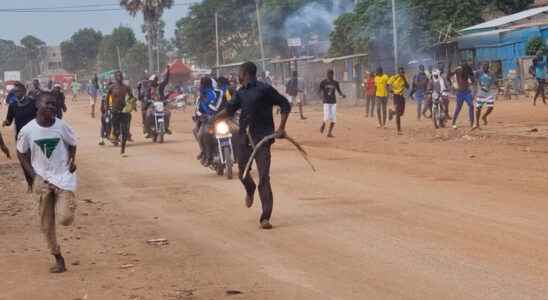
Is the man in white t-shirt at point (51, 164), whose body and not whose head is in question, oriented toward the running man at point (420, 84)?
no

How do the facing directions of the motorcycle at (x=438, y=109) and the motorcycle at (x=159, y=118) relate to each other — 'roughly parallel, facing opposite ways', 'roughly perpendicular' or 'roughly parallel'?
roughly parallel

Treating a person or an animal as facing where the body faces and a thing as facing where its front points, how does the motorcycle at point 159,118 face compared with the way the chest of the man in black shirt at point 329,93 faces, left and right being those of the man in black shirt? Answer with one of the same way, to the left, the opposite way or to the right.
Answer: the same way

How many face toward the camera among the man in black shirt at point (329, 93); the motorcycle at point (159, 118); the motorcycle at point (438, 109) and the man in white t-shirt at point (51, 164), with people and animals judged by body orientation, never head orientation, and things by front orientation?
4

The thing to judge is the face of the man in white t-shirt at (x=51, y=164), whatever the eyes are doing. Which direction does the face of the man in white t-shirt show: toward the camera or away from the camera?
toward the camera

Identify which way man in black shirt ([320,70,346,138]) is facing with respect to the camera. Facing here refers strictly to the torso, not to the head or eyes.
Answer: toward the camera

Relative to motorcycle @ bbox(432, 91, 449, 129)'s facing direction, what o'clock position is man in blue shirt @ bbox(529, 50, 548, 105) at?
The man in blue shirt is roughly at 7 o'clock from the motorcycle.

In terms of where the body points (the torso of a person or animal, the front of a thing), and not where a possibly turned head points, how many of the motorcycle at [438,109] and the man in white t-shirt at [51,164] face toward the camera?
2

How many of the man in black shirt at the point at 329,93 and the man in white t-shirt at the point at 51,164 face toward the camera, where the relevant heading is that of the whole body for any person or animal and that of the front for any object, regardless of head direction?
2

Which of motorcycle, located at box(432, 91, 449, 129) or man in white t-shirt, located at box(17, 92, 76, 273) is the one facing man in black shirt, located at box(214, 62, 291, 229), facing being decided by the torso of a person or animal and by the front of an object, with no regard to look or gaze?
the motorcycle

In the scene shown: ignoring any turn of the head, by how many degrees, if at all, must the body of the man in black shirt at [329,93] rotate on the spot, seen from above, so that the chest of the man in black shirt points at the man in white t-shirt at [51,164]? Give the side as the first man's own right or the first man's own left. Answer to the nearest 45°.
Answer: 0° — they already face them

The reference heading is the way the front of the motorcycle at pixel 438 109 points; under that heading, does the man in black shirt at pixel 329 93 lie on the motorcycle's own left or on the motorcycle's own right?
on the motorcycle's own right

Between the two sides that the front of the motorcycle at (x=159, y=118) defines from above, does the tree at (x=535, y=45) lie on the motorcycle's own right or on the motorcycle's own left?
on the motorcycle's own left

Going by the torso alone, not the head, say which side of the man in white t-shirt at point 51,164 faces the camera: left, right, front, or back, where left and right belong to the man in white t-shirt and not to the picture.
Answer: front
